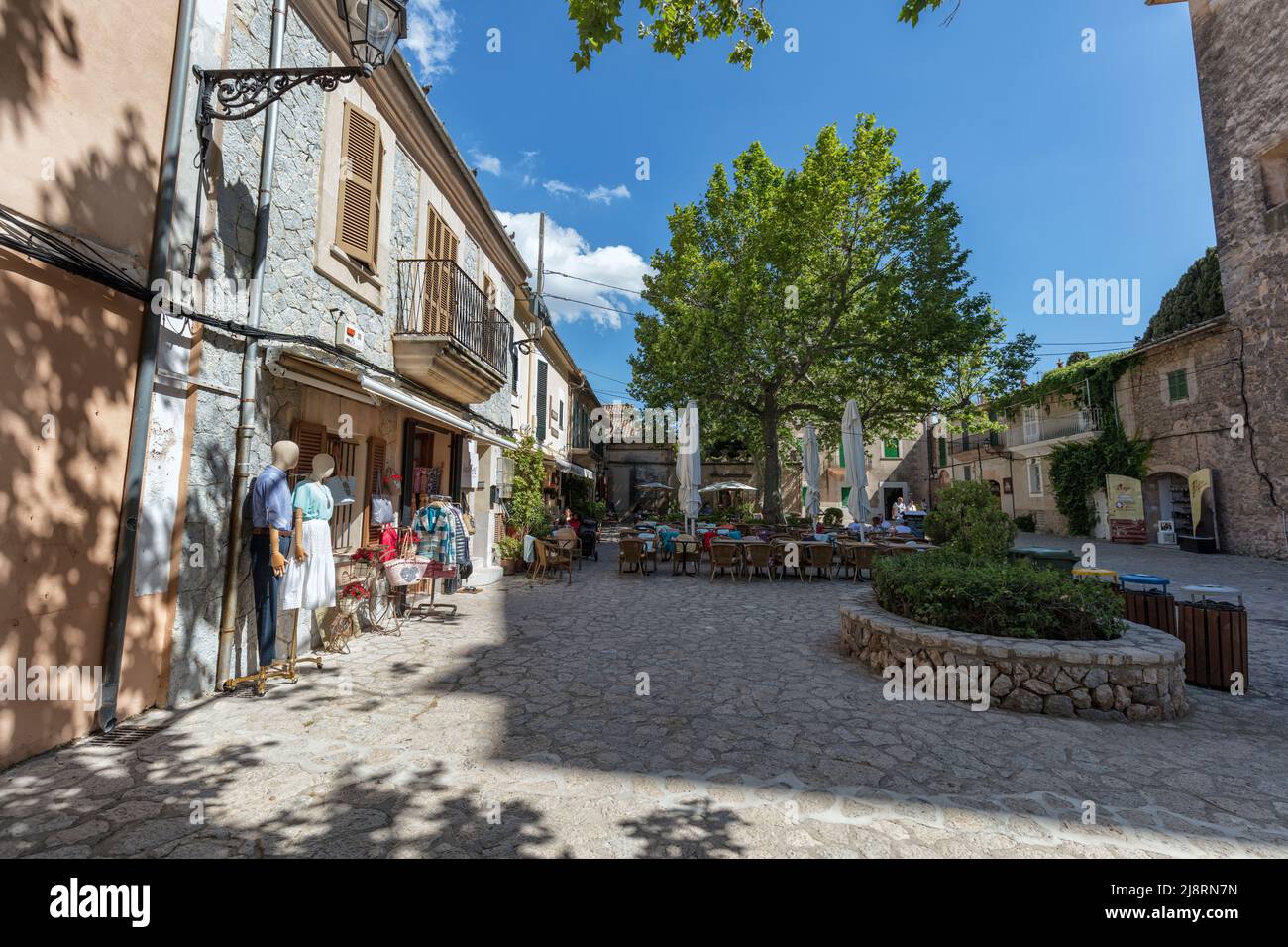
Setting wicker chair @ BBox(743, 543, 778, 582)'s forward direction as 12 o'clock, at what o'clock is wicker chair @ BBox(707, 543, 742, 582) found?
wicker chair @ BBox(707, 543, 742, 582) is roughly at 8 o'clock from wicker chair @ BBox(743, 543, 778, 582).

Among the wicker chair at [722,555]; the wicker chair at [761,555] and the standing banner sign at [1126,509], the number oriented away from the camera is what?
2

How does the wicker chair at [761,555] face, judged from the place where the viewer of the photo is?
facing away from the viewer

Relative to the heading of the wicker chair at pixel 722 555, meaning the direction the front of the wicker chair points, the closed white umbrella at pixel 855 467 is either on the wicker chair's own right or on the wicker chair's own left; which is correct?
on the wicker chair's own right

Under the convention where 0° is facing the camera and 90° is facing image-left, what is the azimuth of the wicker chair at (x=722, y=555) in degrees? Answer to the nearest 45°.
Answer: approximately 180°

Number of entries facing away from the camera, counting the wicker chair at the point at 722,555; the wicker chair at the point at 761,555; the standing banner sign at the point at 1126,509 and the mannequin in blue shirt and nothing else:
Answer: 2

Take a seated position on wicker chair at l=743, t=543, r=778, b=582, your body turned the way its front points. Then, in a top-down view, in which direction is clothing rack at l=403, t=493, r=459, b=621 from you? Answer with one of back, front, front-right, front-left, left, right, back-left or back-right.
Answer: back-left

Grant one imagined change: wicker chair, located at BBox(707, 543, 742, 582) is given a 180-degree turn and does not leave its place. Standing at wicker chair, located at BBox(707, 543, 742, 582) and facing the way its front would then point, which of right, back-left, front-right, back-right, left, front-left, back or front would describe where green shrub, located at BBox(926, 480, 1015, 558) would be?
front-left

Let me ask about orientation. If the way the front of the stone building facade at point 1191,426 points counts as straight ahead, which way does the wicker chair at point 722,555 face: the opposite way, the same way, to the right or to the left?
to the right
